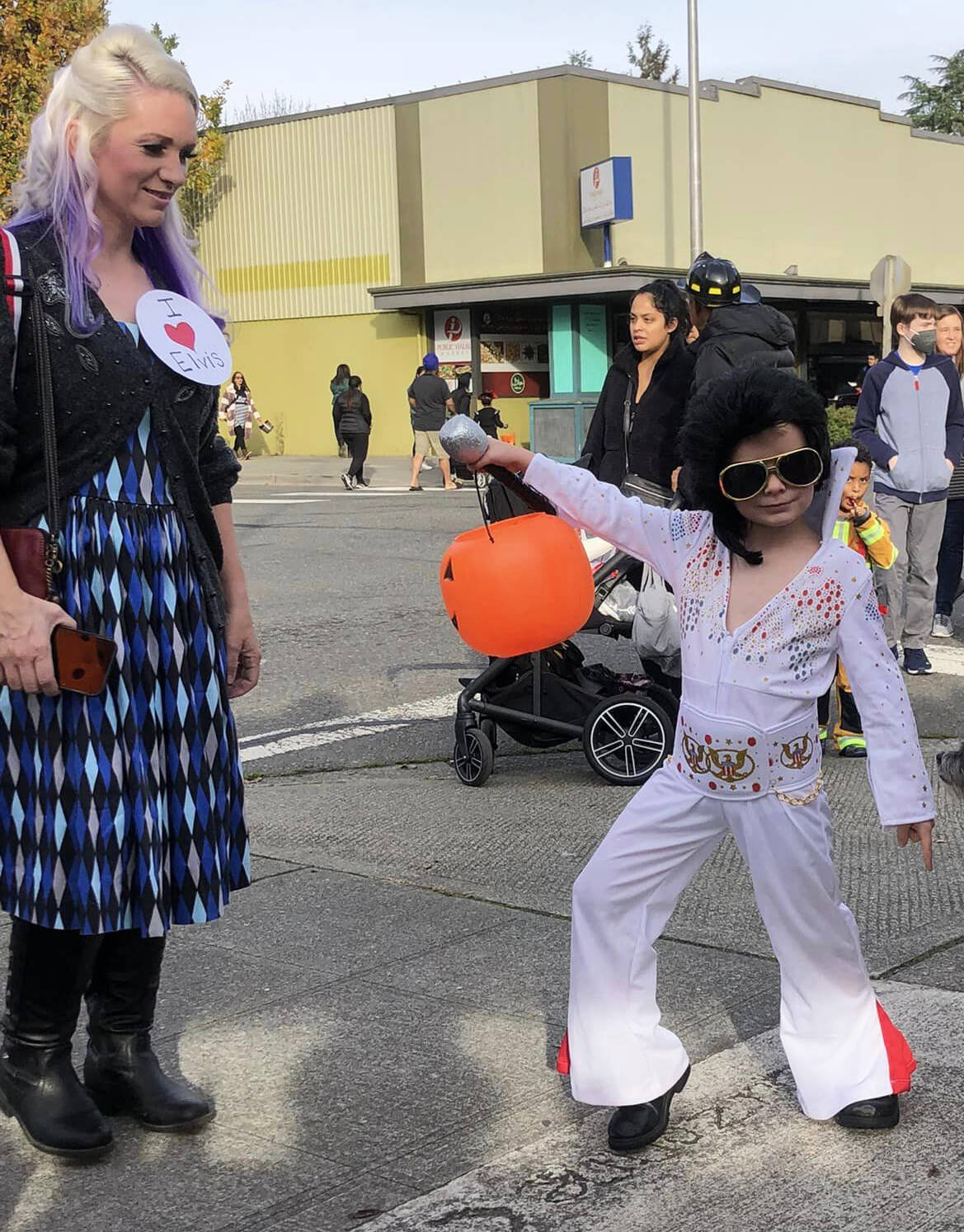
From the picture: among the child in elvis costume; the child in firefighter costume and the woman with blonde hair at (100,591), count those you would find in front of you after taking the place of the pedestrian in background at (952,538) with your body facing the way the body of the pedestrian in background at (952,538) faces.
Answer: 3

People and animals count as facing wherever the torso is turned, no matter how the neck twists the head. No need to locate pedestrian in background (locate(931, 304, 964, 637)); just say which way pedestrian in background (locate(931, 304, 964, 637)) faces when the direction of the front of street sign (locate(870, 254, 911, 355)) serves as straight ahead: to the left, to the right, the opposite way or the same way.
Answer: the opposite way

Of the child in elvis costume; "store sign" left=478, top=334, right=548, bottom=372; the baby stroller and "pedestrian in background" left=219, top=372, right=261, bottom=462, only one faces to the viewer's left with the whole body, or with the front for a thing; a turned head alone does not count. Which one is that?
the baby stroller

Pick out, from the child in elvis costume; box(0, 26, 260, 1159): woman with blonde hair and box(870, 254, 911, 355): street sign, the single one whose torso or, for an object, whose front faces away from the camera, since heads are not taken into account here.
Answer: the street sign

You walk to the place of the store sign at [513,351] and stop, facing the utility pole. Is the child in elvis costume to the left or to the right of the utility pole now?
right

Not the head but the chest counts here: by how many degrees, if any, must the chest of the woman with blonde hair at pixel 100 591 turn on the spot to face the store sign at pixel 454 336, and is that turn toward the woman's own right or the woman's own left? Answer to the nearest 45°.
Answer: approximately 135° to the woman's own left

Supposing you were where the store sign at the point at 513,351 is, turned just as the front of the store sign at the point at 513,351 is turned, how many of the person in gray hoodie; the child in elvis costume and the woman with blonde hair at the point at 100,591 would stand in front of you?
3

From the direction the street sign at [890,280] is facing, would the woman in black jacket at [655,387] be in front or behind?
behind

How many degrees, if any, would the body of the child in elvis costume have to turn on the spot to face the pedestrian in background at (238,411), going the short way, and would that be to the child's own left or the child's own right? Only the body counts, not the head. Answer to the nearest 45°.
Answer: approximately 180°

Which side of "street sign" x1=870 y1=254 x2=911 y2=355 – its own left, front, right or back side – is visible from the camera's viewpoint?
back

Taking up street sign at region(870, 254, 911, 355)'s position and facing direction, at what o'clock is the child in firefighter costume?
The child in firefighter costume is roughly at 6 o'clock from the street sign.

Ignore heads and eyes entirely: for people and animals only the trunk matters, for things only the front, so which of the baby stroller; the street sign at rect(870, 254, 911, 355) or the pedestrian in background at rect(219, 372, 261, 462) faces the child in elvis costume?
the pedestrian in background
